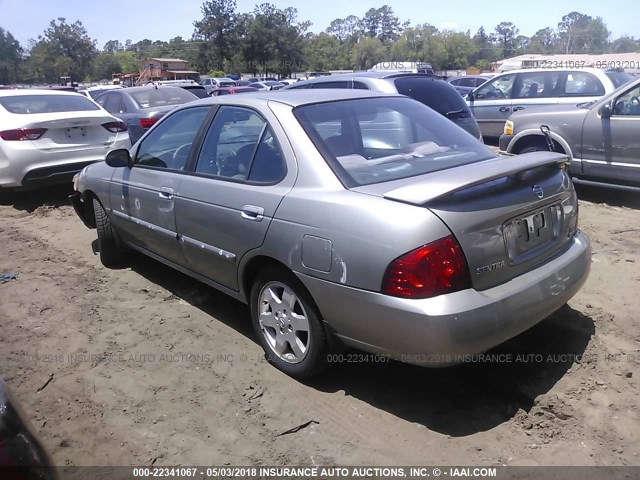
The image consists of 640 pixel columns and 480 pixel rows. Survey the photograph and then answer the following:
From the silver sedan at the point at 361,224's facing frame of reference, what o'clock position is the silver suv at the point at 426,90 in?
The silver suv is roughly at 2 o'clock from the silver sedan.

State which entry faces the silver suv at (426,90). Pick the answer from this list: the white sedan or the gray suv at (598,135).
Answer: the gray suv at (598,135)

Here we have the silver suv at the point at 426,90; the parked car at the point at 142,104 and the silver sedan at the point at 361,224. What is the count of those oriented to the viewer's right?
0

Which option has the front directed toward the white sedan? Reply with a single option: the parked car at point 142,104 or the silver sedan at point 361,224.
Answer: the silver sedan

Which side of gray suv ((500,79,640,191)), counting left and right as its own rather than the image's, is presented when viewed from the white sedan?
front

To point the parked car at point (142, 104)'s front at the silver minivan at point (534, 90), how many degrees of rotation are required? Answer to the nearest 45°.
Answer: approximately 135° to its right

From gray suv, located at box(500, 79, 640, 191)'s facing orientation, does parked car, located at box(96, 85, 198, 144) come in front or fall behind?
in front

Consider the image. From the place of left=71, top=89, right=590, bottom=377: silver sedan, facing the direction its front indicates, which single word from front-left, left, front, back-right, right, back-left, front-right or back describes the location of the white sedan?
front

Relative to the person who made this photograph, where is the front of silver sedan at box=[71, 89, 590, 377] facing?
facing away from the viewer and to the left of the viewer

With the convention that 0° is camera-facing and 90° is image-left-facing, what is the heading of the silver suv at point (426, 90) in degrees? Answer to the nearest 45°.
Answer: approximately 135°

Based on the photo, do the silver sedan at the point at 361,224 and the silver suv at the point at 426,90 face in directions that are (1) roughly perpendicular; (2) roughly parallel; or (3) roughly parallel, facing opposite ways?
roughly parallel

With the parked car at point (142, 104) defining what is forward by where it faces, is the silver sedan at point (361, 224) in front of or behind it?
behind

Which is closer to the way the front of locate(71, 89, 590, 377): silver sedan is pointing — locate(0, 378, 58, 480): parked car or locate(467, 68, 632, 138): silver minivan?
the silver minivan

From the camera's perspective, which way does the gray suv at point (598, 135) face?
to the viewer's left

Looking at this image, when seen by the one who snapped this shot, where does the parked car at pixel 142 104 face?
facing away from the viewer and to the left of the viewer

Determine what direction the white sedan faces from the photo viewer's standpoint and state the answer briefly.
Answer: facing away from the viewer and to the left of the viewer

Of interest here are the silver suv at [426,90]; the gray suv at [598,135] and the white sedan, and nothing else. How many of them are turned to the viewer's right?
0
